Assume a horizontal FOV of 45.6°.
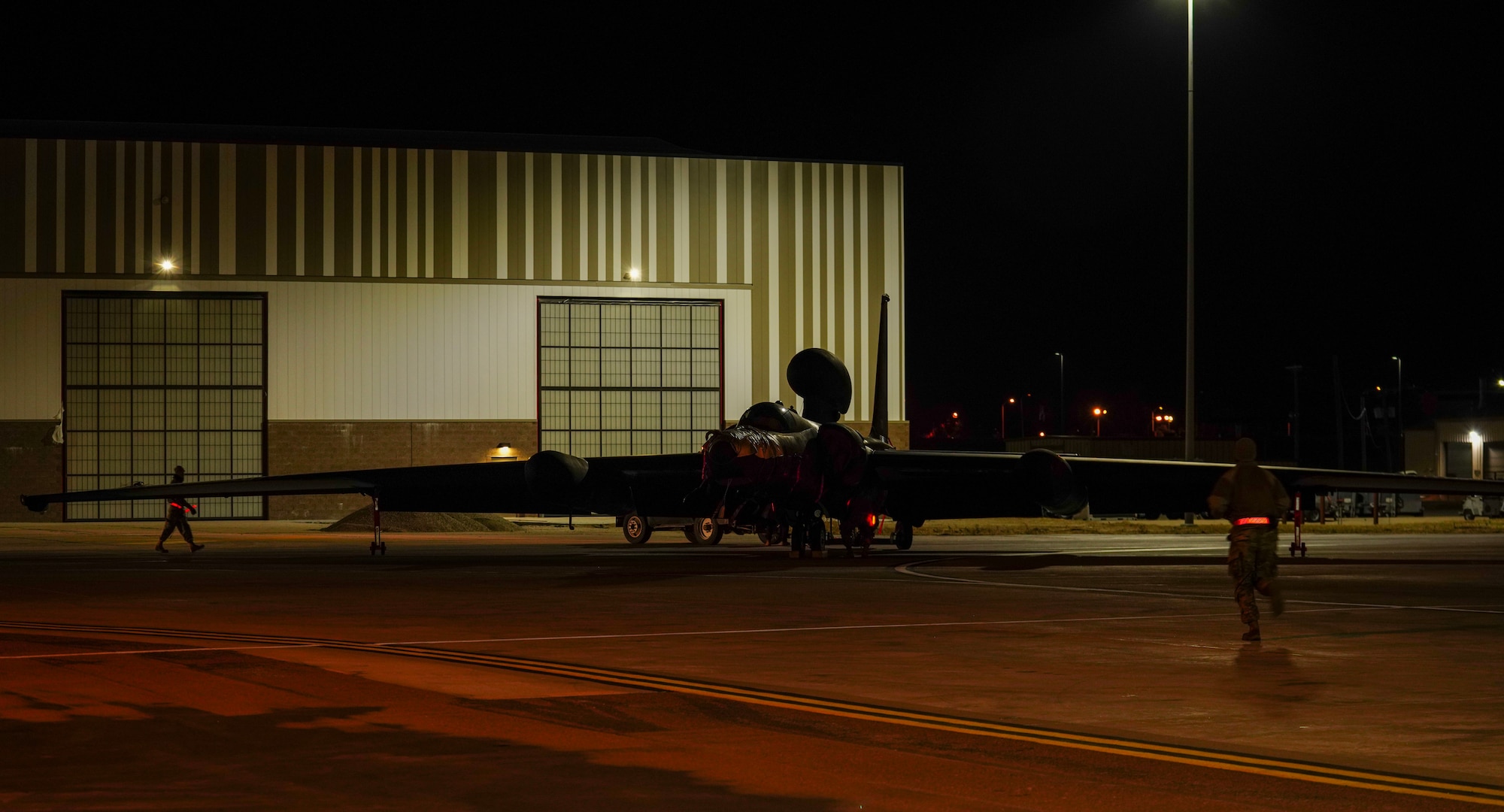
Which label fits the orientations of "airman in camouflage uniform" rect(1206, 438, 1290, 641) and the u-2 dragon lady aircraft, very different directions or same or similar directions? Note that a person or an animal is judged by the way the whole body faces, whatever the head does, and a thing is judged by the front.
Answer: very different directions

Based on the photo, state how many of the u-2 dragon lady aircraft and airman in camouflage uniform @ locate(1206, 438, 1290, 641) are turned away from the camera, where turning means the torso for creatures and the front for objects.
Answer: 1

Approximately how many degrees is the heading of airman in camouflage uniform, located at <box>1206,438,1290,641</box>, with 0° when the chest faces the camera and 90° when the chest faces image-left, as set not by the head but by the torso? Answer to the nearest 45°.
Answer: approximately 180°

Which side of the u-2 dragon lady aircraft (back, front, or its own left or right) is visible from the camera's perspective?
front

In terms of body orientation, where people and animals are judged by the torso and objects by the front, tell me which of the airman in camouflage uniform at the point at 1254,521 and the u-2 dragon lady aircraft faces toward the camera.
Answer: the u-2 dragon lady aircraft
